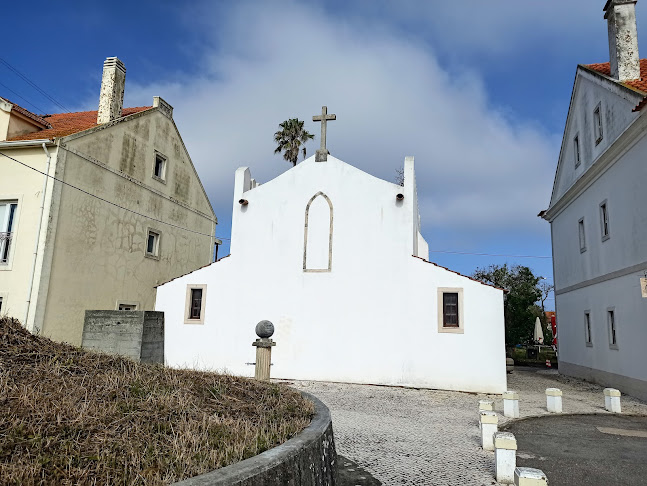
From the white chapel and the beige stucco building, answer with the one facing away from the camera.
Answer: the white chapel

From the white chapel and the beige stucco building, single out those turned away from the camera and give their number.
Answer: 1

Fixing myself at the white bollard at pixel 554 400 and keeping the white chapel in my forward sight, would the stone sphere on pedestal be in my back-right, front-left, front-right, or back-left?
front-left

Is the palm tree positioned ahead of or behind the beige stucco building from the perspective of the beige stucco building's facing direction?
behind

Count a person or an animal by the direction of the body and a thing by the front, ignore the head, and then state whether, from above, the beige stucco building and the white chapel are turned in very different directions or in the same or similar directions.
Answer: very different directions

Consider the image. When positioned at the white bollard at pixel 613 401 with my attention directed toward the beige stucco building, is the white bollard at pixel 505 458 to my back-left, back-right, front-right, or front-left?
front-left

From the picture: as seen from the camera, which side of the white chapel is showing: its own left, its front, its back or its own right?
back
